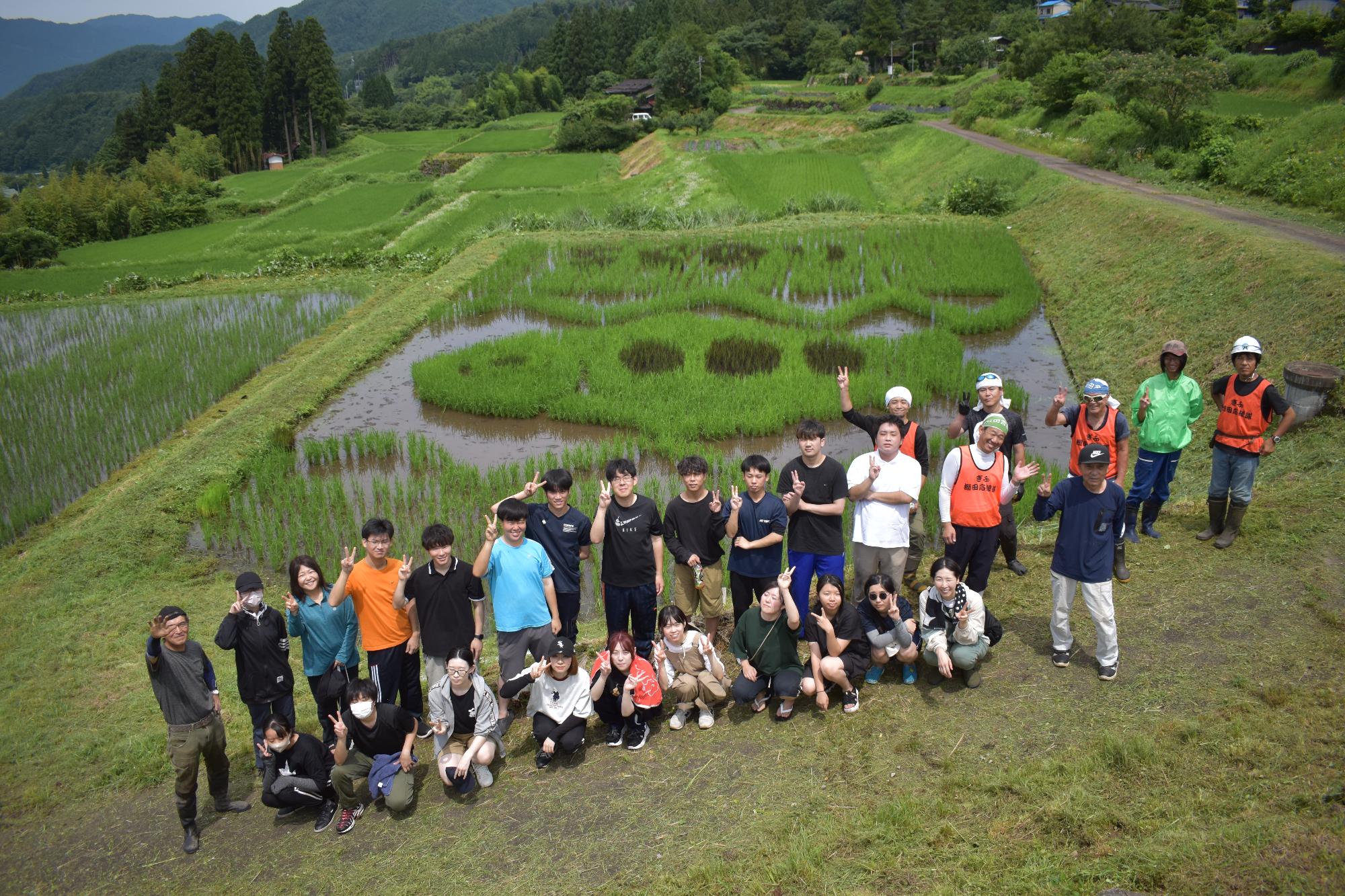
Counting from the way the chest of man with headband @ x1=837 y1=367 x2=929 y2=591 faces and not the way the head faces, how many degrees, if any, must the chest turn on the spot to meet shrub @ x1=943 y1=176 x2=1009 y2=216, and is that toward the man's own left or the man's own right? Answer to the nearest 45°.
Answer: approximately 180°

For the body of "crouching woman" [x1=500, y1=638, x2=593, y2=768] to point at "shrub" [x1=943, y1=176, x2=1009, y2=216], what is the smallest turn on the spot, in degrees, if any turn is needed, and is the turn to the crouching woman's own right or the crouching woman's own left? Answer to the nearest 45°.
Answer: approximately 135° to the crouching woman's own left

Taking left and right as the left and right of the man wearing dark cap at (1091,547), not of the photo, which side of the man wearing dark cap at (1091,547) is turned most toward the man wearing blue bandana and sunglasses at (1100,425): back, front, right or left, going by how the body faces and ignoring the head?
back

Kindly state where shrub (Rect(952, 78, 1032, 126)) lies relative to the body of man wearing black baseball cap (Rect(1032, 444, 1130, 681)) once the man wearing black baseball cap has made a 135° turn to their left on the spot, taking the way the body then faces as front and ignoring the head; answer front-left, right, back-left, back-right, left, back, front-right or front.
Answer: front-left

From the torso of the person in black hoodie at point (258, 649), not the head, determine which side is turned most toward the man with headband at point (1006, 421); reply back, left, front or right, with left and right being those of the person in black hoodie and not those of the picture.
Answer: left

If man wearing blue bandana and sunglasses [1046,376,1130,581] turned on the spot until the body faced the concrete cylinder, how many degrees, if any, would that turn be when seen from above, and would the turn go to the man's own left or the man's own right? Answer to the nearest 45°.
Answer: approximately 135° to the man's own left

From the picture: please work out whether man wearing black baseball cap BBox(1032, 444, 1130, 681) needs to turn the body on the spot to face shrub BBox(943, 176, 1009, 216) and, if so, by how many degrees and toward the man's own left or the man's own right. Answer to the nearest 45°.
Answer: approximately 180°

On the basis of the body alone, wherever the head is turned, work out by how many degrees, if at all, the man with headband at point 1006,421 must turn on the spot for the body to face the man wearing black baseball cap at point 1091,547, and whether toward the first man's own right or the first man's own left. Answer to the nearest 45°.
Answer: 0° — they already face them

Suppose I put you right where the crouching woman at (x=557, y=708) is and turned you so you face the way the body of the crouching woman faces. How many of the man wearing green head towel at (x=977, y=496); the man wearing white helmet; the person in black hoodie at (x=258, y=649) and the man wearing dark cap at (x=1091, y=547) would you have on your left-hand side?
3
